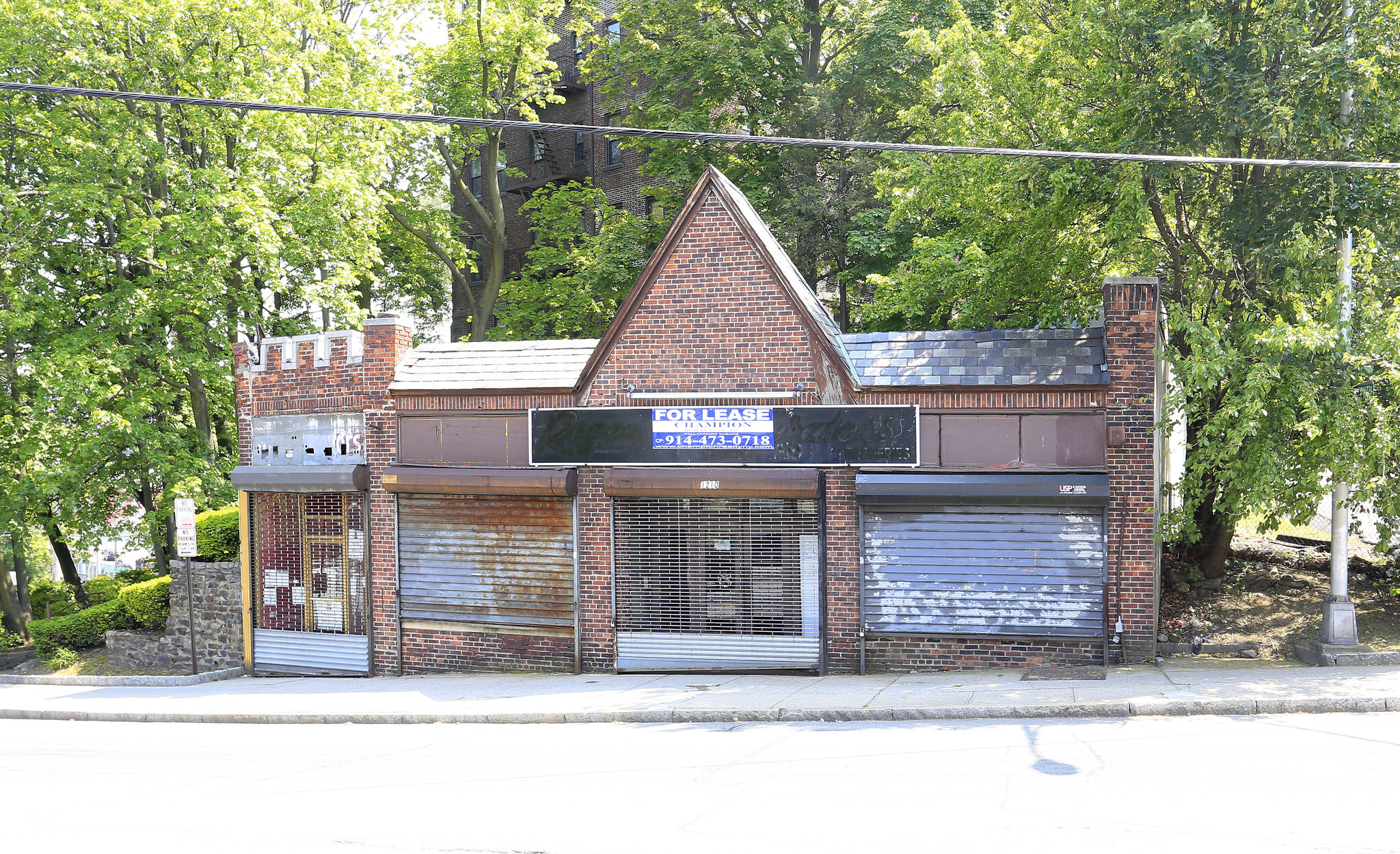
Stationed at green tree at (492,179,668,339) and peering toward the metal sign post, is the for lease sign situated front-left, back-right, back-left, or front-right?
front-left

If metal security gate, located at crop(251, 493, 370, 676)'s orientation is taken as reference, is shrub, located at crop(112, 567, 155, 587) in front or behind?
behind

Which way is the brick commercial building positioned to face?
toward the camera

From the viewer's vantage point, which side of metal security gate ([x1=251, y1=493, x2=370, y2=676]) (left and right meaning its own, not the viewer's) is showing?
front

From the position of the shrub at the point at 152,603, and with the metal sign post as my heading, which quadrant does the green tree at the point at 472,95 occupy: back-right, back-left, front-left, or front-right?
back-left

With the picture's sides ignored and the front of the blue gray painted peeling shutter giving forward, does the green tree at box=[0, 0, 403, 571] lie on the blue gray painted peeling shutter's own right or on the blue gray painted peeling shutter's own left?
on the blue gray painted peeling shutter's own right

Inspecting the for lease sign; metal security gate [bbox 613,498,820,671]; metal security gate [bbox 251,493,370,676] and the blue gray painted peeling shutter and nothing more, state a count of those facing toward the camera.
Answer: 4

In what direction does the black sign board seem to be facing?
toward the camera

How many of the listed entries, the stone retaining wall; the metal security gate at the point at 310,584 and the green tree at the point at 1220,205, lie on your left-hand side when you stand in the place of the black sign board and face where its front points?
1
